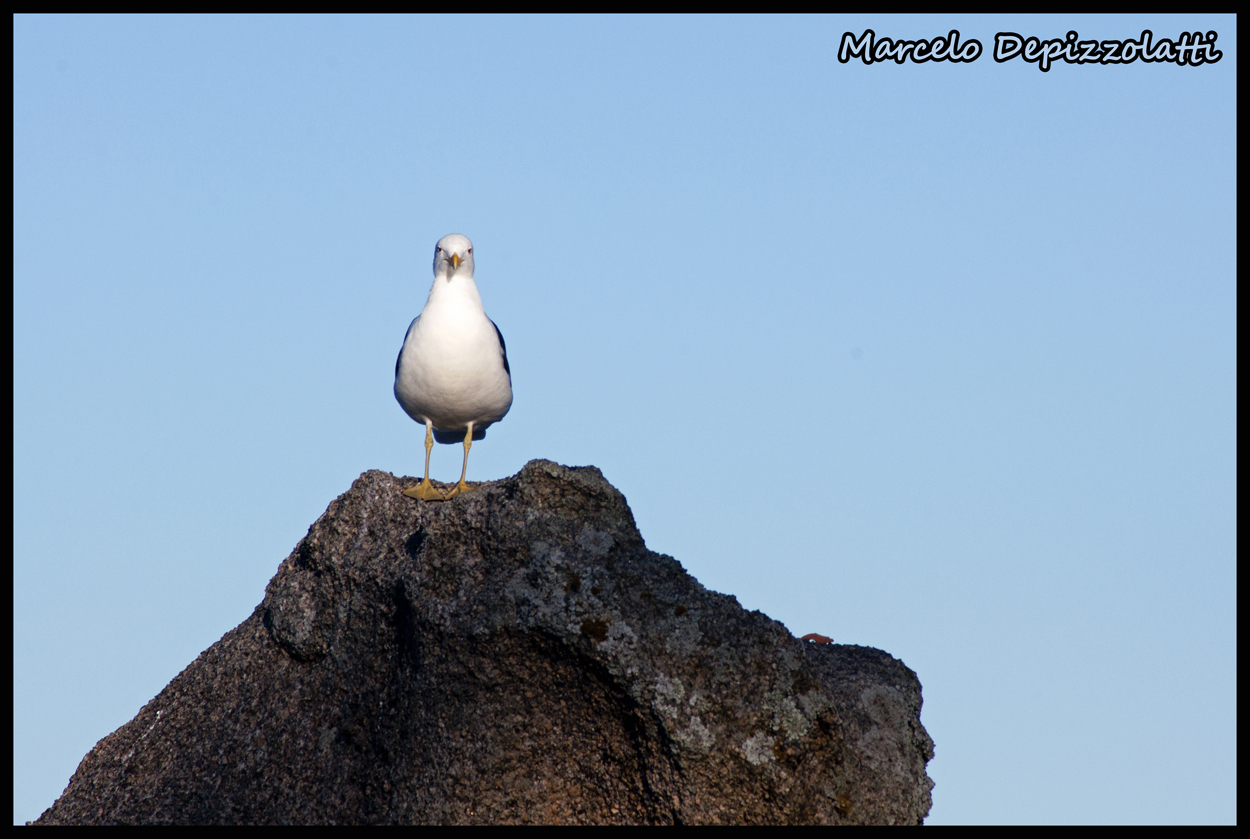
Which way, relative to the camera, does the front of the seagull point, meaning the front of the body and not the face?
toward the camera
